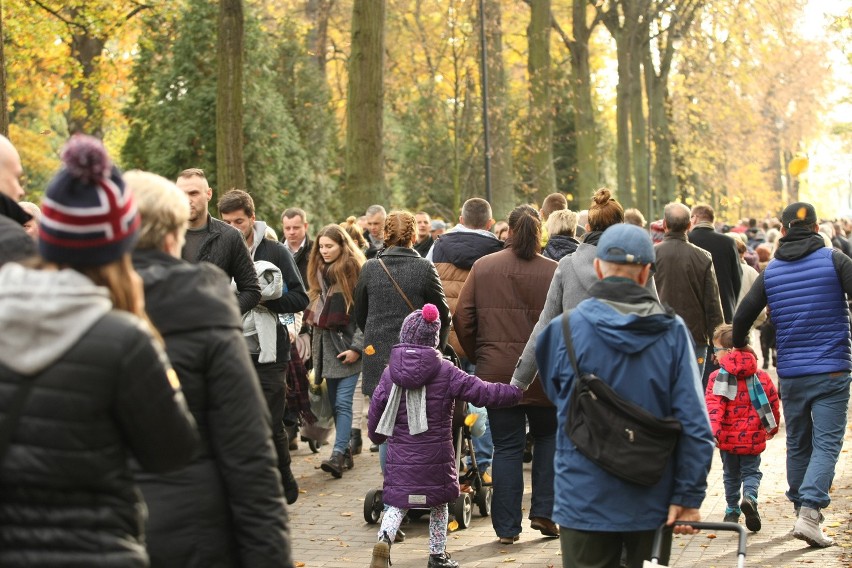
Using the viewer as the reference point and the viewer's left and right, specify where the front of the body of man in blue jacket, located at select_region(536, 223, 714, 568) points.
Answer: facing away from the viewer

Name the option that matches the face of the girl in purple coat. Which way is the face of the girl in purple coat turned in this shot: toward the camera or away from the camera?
away from the camera

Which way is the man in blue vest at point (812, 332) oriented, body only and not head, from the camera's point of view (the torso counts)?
away from the camera

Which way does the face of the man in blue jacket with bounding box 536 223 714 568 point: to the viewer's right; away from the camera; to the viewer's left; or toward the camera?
away from the camera

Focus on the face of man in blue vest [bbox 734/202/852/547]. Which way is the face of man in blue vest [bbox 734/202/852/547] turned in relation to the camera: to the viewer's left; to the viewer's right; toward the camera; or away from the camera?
away from the camera
